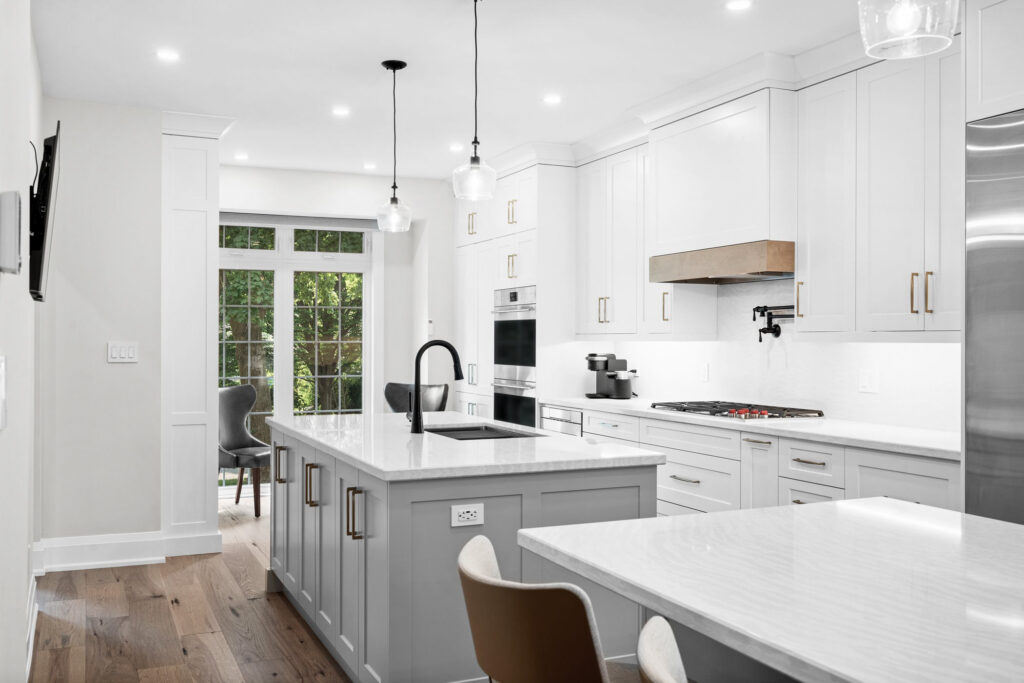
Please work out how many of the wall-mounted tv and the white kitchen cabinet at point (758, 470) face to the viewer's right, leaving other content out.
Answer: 1

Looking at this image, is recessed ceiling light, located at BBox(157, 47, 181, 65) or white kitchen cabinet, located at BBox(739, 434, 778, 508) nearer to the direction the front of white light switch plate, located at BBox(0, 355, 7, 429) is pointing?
the white kitchen cabinet

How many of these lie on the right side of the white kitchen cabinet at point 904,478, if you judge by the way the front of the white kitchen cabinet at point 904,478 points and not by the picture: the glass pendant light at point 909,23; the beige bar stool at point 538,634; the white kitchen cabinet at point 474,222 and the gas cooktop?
2

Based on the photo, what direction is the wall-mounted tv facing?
to the viewer's right

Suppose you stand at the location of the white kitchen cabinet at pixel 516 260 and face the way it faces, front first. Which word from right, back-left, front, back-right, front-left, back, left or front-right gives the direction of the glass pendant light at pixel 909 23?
front-left

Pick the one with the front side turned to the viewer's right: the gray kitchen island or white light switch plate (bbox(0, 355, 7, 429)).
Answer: the white light switch plate

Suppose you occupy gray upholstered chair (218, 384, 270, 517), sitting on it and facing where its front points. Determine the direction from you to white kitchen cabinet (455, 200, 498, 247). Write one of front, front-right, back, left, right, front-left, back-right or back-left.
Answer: front-left

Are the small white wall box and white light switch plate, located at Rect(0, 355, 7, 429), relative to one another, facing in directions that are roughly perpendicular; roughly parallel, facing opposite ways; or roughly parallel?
roughly parallel

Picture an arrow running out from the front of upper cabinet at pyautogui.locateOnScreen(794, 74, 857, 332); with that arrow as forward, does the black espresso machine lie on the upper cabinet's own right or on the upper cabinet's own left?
on the upper cabinet's own right

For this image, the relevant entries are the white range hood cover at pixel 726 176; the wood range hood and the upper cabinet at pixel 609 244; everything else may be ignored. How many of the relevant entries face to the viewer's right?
0

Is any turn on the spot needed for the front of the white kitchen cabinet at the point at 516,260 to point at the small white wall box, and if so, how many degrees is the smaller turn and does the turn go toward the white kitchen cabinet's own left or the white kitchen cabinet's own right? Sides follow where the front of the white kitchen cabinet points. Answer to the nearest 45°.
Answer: approximately 45° to the white kitchen cabinet's own left

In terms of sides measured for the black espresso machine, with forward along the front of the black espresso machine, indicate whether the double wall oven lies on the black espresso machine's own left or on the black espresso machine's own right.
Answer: on the black espresso machine's own right

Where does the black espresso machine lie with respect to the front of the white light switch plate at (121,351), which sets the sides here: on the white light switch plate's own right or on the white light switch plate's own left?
on the white light switch plate's own left

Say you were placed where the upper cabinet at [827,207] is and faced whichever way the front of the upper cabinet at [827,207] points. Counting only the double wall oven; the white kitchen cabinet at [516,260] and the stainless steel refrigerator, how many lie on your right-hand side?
2

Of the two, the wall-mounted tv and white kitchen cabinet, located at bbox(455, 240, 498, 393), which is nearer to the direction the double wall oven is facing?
the wall-mounted tv

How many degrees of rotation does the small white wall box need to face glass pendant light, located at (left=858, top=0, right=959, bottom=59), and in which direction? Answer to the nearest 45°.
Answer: approximately 45° to its right

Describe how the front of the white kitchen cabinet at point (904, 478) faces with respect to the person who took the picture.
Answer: facing the viewer and to the left of the viewer

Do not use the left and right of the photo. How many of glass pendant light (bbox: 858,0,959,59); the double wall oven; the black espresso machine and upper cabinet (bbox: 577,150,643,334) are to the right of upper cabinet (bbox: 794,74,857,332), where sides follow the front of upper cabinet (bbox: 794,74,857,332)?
3

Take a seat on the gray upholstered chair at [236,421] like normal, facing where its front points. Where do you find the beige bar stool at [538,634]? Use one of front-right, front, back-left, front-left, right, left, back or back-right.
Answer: front-right

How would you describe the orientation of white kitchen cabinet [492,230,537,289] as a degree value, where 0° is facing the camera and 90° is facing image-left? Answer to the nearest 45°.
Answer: approximately 45°
